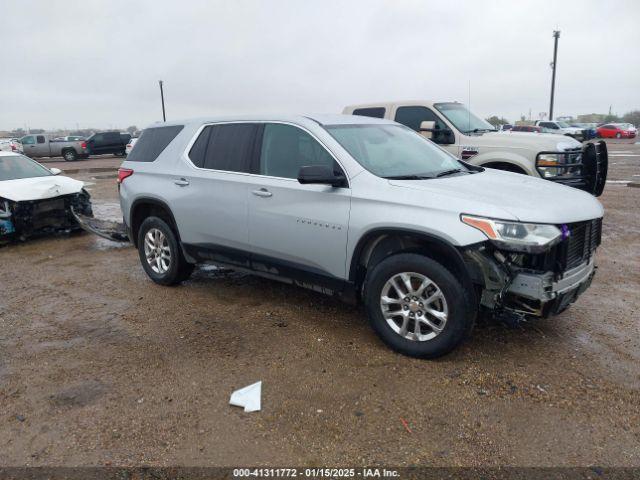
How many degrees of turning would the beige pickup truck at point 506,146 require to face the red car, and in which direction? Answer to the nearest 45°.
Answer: approximately 135° to its left

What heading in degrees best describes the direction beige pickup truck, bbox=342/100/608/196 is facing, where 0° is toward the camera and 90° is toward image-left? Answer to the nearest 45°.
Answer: approximately 315°

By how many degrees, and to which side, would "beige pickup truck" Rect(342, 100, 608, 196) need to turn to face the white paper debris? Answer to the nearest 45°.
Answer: approximately 45° to its right

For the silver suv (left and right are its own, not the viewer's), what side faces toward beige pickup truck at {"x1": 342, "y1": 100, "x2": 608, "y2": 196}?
left

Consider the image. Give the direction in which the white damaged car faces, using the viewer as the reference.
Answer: facing the viewer and to the right of the viewer

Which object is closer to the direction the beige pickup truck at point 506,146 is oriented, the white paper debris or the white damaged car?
the white paper debris

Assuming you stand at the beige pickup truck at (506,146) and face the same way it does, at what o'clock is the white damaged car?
The white damaged car is roughly at 4 o'clock from the beige pickup truck.

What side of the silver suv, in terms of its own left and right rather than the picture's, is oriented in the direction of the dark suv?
back

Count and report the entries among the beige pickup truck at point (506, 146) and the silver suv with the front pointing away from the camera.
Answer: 0

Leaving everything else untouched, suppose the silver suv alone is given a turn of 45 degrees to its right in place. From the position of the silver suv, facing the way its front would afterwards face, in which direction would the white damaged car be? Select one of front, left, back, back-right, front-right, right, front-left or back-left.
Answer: back-right

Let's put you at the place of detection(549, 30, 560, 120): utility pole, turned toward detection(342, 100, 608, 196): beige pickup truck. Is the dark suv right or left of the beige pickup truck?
right

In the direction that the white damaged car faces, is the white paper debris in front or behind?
in front

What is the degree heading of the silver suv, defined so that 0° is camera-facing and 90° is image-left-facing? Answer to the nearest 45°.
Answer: approximately 315°
